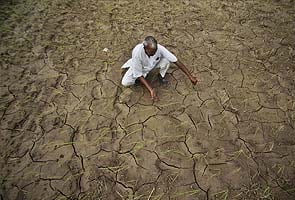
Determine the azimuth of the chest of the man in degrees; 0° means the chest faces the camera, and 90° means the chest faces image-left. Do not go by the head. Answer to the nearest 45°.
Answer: approximately 315°
